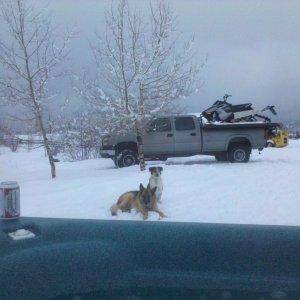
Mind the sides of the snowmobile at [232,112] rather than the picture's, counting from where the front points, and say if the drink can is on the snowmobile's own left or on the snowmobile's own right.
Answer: on the snowmobile's own left

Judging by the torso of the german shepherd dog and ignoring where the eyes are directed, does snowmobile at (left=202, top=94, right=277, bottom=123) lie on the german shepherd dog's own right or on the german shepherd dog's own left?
on the german shepherd dog's own left

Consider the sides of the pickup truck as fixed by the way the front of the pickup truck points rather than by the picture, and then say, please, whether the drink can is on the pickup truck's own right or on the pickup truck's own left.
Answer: on the pickup truck's own left

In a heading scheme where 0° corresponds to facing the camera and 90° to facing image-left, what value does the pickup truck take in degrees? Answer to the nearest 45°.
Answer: approximately 90°

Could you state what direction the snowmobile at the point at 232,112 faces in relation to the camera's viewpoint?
facing to the left of the viewer
